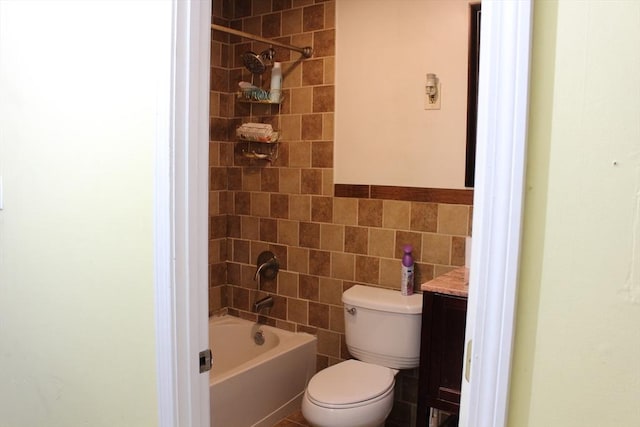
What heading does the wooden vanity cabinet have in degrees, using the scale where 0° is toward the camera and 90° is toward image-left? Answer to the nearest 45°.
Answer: approximately 45°

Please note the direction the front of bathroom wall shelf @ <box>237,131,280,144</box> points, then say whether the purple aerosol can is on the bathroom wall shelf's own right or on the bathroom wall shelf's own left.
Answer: on the bathroom wall shelf's own left

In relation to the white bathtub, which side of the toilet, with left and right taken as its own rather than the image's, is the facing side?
right

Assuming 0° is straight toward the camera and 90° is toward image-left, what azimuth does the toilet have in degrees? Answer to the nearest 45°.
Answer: approximately 45°

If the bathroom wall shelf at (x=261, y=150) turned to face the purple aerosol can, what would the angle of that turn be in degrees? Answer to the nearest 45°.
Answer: approximately 90° to its left
